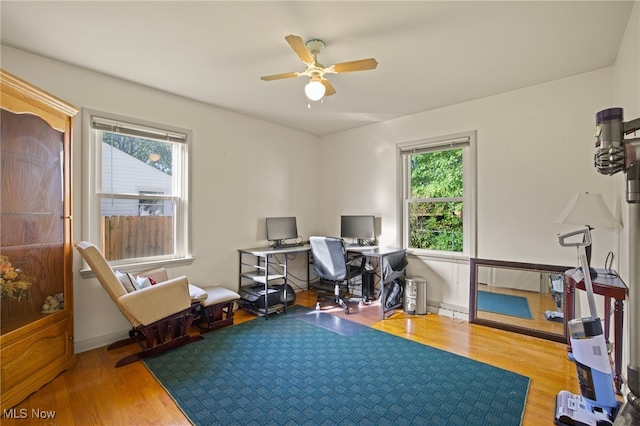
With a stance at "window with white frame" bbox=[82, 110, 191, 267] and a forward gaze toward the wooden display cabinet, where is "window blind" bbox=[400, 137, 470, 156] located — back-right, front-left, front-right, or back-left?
back-left

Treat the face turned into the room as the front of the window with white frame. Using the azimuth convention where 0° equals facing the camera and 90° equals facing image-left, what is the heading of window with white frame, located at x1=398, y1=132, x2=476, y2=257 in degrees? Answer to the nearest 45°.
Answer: approximately 45°

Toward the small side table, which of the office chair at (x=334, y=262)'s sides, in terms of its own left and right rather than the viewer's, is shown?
right

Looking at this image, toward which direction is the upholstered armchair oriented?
to the viewer's right

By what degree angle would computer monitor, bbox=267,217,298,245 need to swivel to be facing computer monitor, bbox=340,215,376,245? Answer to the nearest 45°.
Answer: approximately 45° to its left

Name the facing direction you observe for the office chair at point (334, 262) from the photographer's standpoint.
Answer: facing away from the viewer and to the right of the viewer

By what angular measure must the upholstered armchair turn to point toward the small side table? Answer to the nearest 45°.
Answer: approximately 45° to its right

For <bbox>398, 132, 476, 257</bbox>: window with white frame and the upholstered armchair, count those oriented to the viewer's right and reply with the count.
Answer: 1
